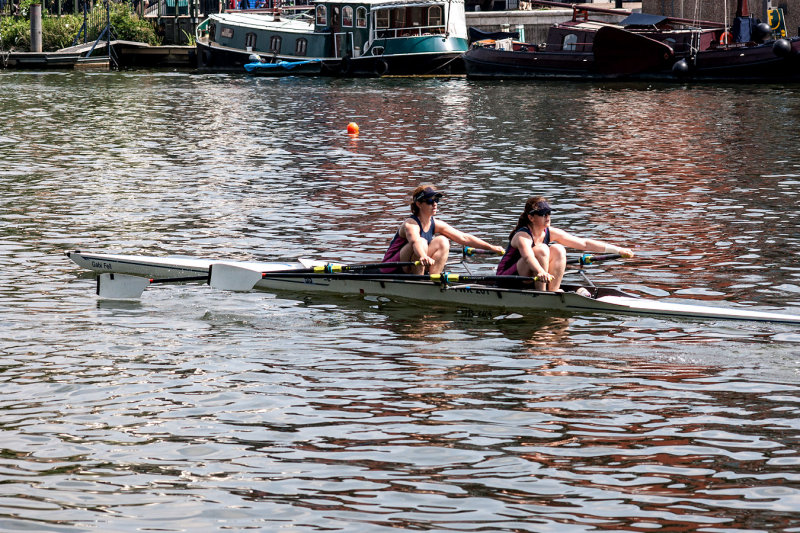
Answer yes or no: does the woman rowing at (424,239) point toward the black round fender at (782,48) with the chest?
no

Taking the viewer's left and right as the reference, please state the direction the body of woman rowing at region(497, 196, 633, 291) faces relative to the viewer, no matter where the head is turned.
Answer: facing the viewer and to the right of the viewer

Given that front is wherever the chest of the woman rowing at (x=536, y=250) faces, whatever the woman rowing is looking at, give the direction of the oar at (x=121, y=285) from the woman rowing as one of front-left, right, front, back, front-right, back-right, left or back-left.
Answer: back-right

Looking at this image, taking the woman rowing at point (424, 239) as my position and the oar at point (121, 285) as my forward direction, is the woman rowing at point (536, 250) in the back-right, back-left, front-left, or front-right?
back-left

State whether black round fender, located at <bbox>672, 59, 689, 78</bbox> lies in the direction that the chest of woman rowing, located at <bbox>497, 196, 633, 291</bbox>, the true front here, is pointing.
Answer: no

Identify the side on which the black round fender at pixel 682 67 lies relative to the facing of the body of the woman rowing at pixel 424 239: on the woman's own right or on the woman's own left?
on the woman's own left

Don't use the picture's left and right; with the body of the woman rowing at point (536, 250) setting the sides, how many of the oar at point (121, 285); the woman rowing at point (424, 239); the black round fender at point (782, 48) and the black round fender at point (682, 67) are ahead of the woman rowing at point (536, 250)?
0

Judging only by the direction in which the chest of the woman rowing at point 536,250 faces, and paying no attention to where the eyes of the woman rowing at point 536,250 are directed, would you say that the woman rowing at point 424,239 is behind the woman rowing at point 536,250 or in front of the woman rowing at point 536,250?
behind

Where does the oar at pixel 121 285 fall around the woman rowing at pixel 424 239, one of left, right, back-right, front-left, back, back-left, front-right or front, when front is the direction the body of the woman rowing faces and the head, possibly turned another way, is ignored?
back-right

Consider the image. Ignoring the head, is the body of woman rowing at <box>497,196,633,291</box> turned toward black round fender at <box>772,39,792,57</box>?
no

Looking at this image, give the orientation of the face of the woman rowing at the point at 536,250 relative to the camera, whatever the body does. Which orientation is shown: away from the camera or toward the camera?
toward the camera

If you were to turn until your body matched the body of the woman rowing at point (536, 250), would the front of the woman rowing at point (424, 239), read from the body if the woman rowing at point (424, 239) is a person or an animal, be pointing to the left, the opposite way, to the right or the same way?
the same way

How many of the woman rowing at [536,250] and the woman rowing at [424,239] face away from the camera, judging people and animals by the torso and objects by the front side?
0
